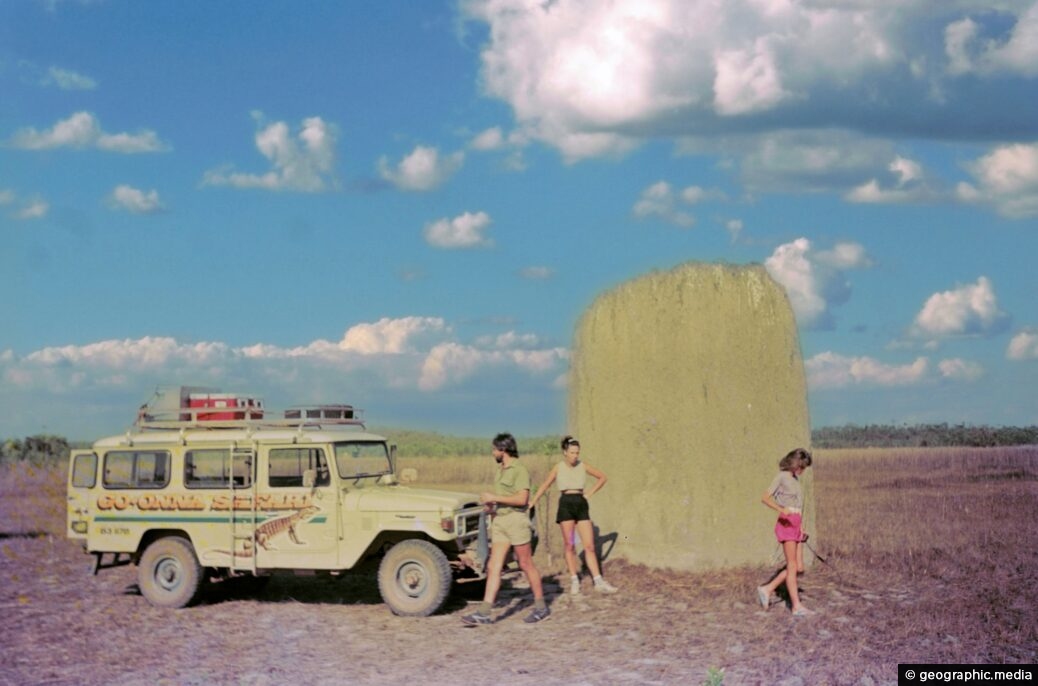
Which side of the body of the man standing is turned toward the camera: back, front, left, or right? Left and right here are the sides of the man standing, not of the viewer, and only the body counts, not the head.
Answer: left

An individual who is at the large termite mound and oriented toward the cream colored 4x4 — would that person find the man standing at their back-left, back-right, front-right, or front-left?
front-left

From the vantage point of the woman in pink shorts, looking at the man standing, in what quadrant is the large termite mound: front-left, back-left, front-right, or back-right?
front-right

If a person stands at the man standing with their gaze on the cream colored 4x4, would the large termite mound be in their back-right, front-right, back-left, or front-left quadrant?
back-right

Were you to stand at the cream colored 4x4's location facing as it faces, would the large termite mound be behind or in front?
in front

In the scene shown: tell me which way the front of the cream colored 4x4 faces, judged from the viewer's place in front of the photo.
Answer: facing the viewer and to the right of the viewer

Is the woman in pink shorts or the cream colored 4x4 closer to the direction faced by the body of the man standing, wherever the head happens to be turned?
the cream colored 4x4

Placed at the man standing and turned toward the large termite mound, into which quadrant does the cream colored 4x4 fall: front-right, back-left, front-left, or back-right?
back-left

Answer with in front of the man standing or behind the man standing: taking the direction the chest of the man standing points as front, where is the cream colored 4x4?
in front
